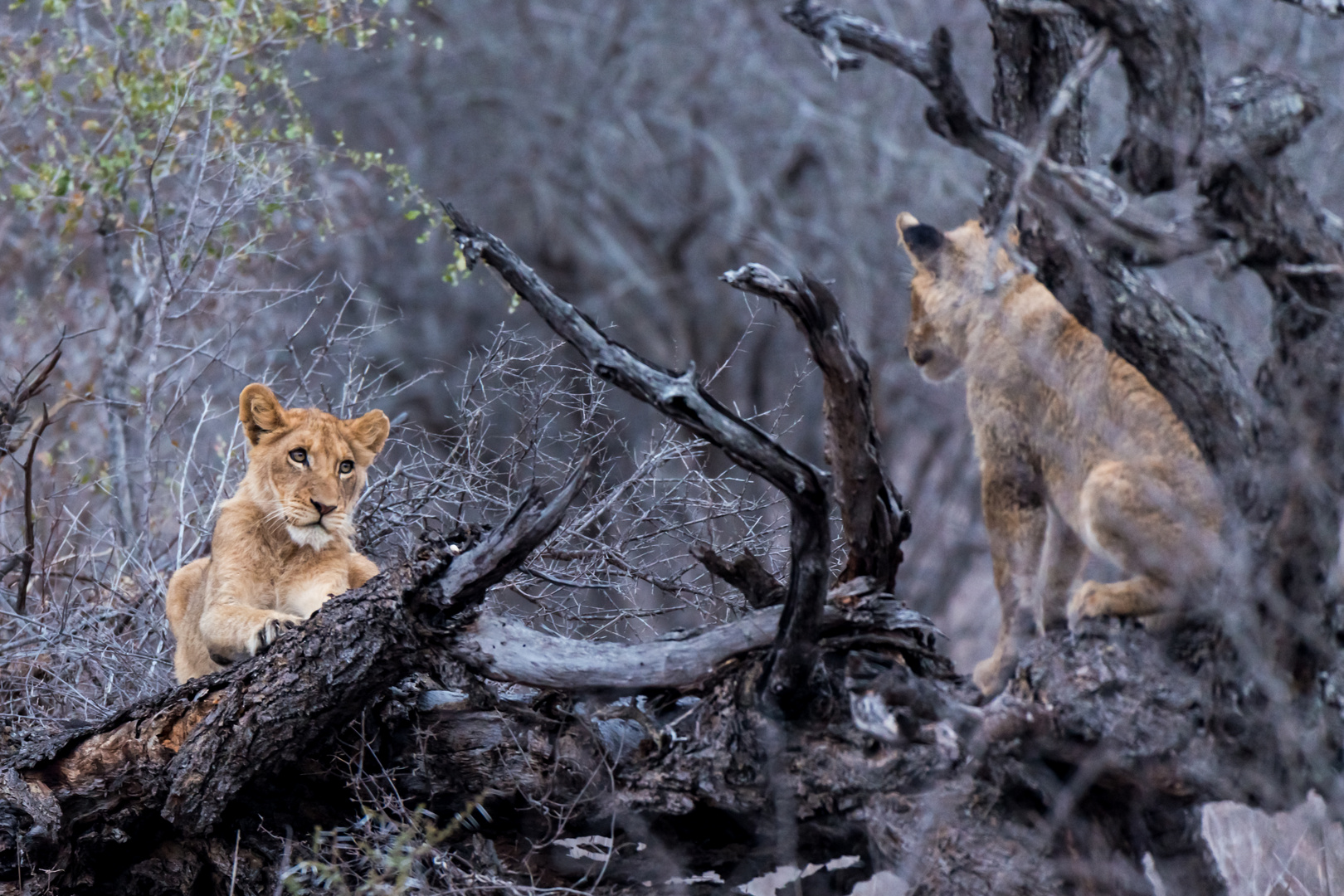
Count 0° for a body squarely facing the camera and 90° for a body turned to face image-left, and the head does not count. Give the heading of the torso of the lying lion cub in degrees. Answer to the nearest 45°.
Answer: approximately 315°

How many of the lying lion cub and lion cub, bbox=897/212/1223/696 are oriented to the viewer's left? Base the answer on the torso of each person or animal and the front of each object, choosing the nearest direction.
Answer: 1

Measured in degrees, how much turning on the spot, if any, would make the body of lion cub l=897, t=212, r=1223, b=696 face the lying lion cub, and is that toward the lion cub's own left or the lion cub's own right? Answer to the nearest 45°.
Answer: approximately 45° to the lion cub's own left

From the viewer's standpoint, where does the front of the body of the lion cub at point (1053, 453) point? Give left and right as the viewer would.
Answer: facing to the left of the viewer
